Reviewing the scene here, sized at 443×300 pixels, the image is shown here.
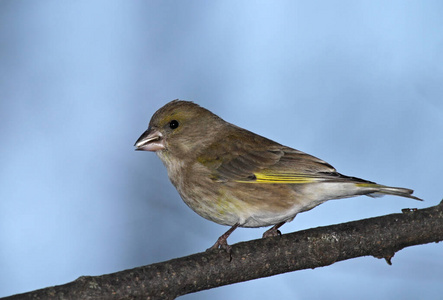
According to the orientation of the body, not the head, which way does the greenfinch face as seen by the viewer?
to the viewer's left
